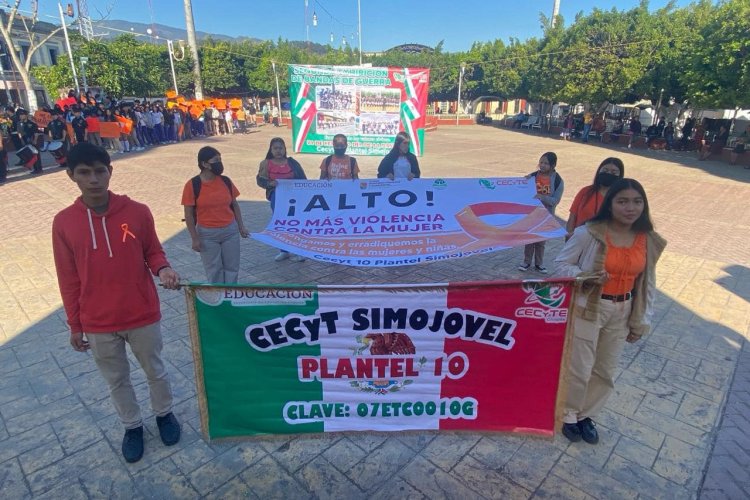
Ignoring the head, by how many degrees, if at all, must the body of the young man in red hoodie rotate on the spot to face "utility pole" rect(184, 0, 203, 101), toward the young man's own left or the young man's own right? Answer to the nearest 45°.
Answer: approximately 180°

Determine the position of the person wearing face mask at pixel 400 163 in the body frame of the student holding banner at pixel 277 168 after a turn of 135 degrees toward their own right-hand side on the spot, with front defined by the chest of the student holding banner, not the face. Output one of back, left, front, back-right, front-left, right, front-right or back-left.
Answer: back-right

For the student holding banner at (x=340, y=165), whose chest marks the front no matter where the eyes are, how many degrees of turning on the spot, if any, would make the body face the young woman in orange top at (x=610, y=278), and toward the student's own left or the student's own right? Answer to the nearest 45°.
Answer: approximately 45° to the student's own left

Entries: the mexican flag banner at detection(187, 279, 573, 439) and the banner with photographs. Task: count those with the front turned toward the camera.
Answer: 2

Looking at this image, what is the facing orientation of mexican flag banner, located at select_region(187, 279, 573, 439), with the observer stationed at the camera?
facing the viewer

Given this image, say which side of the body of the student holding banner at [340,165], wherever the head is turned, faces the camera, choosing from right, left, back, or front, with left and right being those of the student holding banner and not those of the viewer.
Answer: front

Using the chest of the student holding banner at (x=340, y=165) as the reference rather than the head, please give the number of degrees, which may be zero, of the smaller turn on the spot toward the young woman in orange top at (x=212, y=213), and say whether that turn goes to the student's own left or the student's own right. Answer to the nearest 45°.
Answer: approximately 45° to the student's own right

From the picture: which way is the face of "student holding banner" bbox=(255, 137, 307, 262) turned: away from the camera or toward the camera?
toward the camera

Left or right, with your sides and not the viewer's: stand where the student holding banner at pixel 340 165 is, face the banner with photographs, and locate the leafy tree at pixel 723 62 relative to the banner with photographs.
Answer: right

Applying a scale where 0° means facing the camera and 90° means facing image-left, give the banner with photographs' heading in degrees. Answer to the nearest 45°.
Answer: approximately 0°

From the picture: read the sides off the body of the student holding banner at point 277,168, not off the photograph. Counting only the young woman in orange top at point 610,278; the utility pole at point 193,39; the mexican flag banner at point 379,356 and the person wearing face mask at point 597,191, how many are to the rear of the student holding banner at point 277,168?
1

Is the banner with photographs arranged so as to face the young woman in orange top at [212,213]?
yes

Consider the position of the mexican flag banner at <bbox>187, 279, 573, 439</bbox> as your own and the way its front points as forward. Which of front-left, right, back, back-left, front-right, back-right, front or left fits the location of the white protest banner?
back

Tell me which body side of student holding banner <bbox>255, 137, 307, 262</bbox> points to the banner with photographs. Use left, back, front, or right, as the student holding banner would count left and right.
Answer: back
